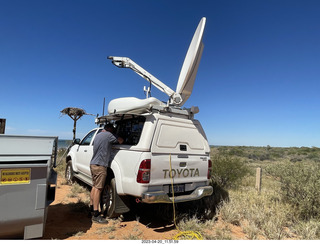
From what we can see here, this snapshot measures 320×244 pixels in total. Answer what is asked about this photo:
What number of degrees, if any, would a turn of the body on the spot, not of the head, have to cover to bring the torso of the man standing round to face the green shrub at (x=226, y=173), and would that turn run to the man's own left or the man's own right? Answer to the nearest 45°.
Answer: approximately 45° to the man's own left

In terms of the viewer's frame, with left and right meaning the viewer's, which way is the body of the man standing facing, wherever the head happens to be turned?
facing to the right of the viewer

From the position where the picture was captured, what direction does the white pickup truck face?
facing away from the viewer and to the left of the viewer

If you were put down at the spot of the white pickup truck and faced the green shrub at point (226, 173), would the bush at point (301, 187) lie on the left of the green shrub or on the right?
right

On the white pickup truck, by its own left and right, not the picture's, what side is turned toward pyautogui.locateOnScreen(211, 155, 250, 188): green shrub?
right

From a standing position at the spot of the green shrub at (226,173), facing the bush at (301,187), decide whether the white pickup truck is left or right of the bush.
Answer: right

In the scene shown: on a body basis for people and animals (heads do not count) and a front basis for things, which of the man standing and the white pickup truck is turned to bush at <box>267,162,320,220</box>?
the man standing

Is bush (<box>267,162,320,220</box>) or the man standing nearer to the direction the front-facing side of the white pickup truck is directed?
the man standing

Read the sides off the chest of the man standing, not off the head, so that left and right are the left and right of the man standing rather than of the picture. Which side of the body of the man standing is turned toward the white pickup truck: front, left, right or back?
front

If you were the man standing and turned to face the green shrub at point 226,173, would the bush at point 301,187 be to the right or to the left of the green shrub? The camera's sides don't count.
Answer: right

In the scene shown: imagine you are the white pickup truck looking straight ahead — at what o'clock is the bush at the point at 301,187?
The bush is roughly at 4 o'clock from the white pickup truck.
